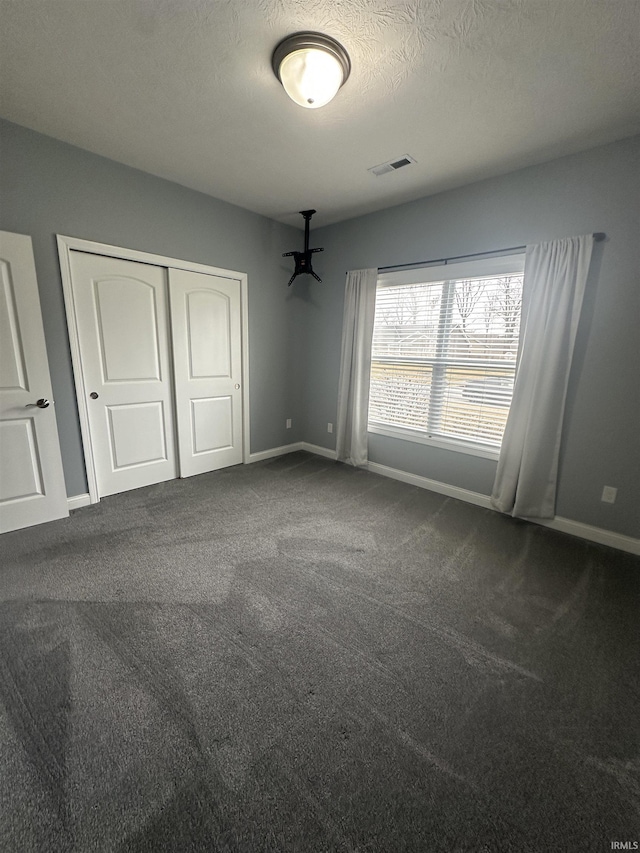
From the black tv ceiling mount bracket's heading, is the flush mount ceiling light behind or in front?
in front

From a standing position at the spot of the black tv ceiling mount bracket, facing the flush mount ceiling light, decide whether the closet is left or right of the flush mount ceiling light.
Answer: right

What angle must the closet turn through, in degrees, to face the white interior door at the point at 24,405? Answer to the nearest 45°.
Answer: approximately 90° to its right

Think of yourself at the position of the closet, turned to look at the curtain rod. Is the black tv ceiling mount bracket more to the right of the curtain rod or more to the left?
left

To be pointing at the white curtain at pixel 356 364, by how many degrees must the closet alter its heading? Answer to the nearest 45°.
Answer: approximately 45° to its left

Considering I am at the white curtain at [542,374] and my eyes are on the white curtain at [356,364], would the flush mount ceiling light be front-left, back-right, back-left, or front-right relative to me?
front-left

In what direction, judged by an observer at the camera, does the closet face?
facing the viewer and to the right of the viewer

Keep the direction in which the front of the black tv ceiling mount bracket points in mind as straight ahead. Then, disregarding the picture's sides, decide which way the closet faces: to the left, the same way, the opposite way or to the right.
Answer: to the left

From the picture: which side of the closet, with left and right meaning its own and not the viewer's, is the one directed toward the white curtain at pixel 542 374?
front

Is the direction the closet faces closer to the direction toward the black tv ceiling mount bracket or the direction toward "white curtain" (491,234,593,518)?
the white curtain

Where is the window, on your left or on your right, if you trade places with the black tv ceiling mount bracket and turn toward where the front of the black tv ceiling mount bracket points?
on your left

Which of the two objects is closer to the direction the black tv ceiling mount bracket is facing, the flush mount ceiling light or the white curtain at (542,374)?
the flush mount ceiling light

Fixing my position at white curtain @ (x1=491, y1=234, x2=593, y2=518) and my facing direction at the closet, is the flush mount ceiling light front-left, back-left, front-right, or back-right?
front-left

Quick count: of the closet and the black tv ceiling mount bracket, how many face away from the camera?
0

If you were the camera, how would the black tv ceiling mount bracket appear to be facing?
facing the viewer

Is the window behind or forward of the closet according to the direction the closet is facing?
forward

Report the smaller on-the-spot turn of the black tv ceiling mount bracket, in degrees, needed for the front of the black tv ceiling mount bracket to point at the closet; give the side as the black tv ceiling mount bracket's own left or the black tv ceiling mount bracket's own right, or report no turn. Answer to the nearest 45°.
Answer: approximately 45° to the black tv ceiling mount bracket's own right
